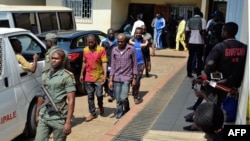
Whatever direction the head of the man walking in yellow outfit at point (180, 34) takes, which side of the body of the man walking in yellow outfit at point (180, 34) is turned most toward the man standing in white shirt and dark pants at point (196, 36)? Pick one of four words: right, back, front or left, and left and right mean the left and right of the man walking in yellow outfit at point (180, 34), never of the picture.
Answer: left

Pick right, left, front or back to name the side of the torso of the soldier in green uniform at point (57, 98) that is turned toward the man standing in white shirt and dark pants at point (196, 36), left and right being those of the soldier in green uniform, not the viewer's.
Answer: back
